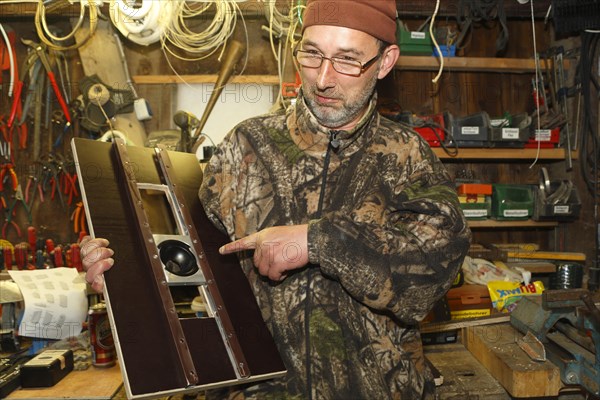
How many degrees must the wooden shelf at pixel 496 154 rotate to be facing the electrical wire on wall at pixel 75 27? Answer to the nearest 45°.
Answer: approximately 45° to its right

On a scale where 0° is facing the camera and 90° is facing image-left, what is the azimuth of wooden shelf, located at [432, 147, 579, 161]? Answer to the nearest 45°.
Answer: approximately 0°

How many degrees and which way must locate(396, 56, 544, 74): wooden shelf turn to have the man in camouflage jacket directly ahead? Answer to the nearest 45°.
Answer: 0° — it already faces them

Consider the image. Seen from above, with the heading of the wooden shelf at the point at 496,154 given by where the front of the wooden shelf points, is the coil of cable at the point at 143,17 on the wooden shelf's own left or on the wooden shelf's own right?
on the wooden shelf's own right

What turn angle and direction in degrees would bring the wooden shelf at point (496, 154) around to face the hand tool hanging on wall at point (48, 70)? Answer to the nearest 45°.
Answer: approximately 45° to its right
